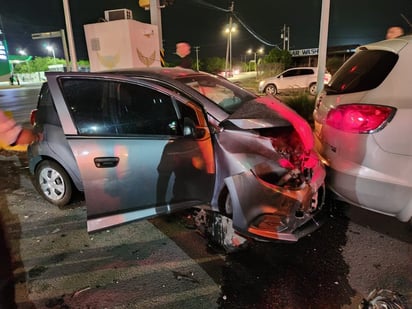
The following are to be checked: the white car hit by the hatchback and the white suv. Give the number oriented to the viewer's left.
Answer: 1

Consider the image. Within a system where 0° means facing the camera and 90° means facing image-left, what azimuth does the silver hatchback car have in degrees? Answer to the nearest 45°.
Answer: approximately 315°

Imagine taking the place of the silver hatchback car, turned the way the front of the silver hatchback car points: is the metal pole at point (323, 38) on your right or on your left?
on your left

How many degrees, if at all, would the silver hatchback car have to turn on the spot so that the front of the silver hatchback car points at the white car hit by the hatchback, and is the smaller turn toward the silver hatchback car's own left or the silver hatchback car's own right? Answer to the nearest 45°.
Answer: approximately 45° to the silver hatchback car's own left

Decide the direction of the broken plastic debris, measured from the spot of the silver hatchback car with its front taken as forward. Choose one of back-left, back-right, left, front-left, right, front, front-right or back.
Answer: front

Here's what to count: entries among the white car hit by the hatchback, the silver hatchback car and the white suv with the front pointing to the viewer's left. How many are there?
1
